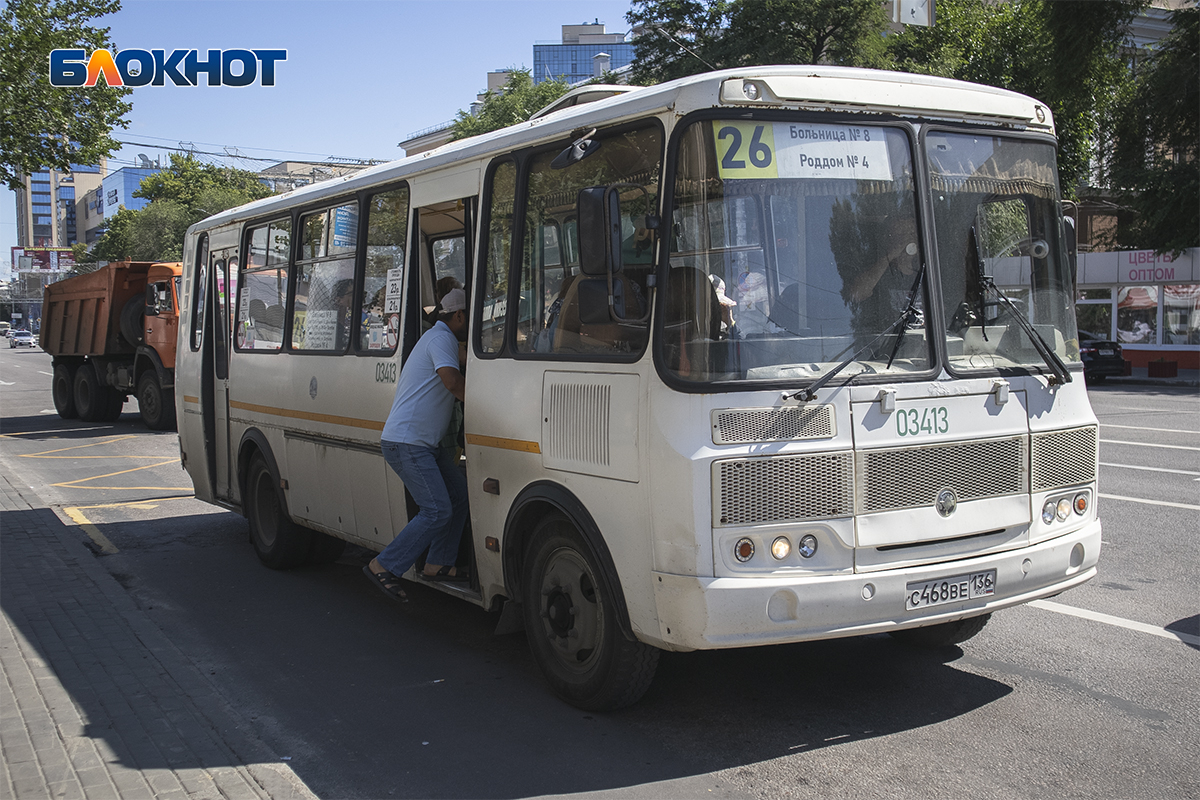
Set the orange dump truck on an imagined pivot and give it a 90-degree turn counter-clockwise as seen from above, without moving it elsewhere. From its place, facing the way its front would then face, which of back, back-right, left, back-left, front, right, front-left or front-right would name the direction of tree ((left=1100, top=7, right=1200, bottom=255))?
front-right

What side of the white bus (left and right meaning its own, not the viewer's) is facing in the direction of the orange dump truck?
back

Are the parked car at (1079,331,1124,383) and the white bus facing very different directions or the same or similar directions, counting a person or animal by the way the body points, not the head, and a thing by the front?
very different directions

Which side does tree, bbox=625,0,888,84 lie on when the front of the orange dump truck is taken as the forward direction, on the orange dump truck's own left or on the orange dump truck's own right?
on the orange dump truck's own left

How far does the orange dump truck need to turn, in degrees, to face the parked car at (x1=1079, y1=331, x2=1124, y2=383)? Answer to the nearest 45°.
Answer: approximately 45° to its left

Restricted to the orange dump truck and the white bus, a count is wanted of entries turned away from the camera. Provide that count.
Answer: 0

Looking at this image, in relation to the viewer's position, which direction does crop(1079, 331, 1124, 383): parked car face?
facing away from the viewer and to the left of the viewer

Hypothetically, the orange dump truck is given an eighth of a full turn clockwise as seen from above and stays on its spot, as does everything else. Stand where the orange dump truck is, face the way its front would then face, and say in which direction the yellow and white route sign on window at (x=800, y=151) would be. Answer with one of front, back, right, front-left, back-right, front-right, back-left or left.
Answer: front

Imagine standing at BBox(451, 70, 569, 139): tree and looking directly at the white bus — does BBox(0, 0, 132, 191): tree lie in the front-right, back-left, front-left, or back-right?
front-right

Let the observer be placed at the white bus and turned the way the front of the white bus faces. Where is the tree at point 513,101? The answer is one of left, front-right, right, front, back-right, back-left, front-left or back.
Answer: back-left

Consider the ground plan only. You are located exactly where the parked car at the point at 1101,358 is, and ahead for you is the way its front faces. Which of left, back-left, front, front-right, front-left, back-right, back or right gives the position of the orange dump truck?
left

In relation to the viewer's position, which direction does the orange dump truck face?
facing the viewer and to the right of the viewer
